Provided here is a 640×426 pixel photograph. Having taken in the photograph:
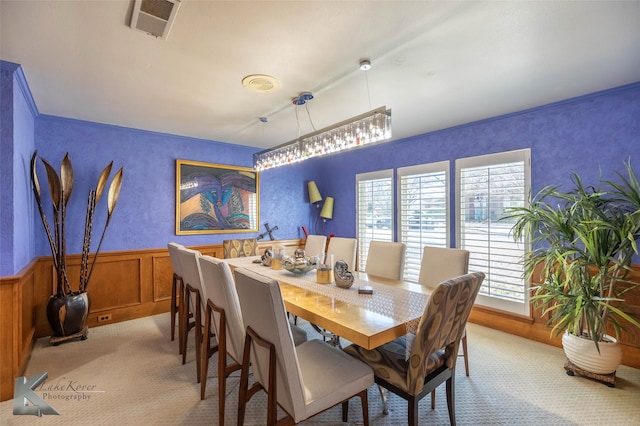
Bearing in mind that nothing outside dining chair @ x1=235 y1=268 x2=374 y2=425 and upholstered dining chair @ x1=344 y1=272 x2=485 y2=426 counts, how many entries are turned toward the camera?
0

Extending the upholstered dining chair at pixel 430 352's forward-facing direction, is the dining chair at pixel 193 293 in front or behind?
in front

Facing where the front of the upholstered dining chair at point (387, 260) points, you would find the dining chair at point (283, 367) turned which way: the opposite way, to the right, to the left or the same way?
the opposite way

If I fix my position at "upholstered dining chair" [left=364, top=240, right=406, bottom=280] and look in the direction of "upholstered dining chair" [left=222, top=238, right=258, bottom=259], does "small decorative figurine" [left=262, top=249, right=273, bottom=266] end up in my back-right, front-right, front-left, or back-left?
front-left

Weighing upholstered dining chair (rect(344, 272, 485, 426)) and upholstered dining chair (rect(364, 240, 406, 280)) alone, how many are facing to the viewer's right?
0

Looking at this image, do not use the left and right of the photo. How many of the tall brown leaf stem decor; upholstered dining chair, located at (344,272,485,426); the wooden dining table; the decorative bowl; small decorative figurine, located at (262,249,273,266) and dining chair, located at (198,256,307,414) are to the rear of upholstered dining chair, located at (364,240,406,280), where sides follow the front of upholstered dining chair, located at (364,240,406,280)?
0

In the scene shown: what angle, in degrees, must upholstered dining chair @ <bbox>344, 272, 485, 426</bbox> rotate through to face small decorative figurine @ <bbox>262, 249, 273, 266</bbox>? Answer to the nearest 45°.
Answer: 0° — it already faces it

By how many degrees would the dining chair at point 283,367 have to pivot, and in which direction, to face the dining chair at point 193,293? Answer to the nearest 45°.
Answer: approximately 90° to its left

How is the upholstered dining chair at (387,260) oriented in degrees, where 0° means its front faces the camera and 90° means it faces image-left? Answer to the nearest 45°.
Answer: approximately 45°

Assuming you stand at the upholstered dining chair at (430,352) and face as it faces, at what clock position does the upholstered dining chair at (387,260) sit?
the upholstered dining chair at (387,260) is roughly at 1 o'clock from the upholstered dining chair at (430,352).

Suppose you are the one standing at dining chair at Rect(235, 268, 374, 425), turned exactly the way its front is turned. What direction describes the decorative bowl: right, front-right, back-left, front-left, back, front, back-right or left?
front-left

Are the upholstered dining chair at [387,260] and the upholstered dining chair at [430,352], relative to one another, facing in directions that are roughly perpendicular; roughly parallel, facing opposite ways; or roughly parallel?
roughly perpendicular

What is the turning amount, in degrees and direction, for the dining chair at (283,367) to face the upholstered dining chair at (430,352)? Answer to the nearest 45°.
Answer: approximately 45° to its right

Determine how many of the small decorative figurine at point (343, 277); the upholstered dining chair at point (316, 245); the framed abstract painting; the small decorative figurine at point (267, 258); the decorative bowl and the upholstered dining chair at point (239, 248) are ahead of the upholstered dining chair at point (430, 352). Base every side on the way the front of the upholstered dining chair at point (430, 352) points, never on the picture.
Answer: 6

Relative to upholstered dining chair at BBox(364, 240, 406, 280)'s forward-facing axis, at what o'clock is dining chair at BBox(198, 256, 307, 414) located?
The dining chair is roughly at 12 o'clock from the upholstered dining chair.

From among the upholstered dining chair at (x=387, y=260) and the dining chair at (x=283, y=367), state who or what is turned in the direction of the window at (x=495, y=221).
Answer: the dining chair

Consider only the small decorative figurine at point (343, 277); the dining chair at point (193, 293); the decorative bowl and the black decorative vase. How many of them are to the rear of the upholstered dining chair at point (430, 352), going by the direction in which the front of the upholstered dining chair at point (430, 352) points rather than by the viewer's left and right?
0

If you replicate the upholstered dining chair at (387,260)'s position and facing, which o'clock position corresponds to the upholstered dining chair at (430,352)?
the upholstered dining chair at (430,352) is roughly at 10 o'clock from the upholstered dining chair at (387,260).

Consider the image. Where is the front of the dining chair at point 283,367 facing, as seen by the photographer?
facing away from the viewer and to the right of the viewer

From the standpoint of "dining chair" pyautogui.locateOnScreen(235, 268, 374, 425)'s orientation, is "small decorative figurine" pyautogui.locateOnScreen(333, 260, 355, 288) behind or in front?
in front
